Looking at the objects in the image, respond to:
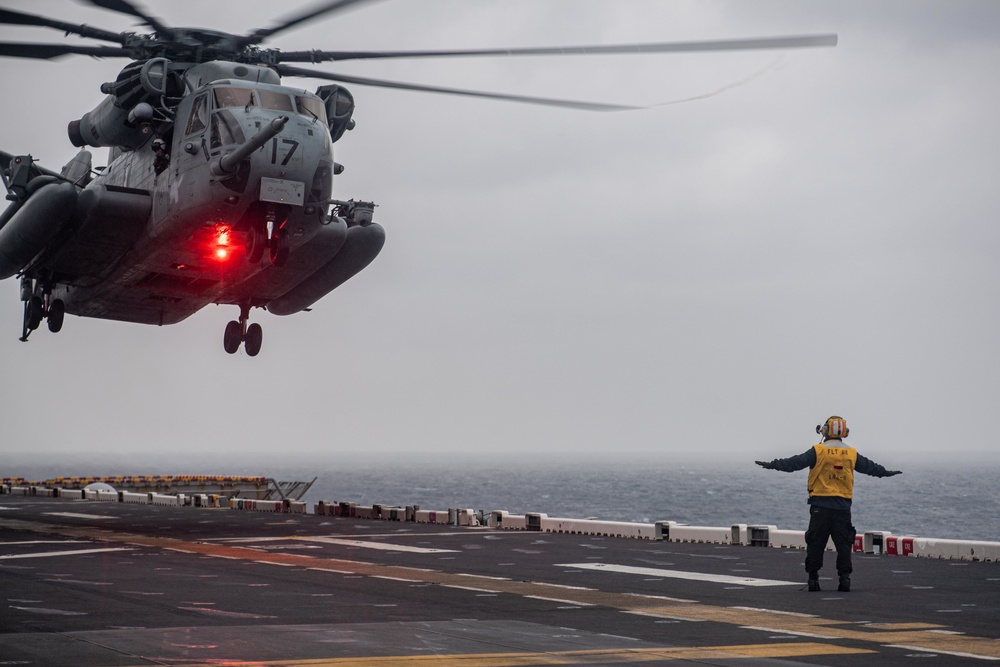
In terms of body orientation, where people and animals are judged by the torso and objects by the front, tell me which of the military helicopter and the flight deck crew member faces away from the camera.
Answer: the flight deck crew member

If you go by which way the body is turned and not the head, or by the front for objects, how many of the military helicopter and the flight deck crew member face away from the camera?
1

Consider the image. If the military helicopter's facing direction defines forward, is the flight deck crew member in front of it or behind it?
in front

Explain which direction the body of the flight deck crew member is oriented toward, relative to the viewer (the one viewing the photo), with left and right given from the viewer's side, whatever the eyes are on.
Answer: facing away from the viewer

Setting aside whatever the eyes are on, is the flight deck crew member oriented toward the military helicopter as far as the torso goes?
no

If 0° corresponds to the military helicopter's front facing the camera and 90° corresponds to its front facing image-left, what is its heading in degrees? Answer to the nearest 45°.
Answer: approximately 315°
